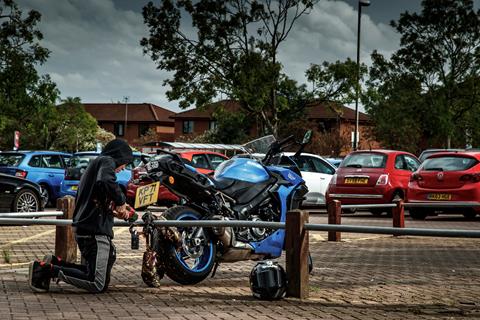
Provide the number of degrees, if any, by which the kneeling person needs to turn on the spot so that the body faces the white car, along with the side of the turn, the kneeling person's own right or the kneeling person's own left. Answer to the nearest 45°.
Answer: approximately 45° to the kneeling person's own left

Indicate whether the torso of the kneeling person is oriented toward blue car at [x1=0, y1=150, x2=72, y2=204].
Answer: no

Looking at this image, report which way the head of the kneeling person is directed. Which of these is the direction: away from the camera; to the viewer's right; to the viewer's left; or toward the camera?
to the viewer's right

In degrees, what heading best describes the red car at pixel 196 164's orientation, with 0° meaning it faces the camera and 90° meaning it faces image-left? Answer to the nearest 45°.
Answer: approximately 225°

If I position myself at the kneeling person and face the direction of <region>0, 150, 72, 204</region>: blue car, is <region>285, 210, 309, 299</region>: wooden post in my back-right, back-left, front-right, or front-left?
back-right

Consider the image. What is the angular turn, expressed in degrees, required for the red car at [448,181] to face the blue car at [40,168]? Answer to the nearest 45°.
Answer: approximately 135° to its left

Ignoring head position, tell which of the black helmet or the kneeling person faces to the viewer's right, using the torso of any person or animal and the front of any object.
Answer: the kneeling person

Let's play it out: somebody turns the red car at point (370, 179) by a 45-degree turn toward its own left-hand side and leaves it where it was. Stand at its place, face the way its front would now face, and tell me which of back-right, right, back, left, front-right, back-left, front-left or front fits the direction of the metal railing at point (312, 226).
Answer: back

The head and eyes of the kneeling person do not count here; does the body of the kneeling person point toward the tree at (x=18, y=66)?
no

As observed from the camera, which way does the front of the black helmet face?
facing the viewer

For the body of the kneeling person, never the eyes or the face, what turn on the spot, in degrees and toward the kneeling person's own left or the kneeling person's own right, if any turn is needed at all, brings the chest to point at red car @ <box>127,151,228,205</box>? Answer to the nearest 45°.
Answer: approximately 90° to the kneeling person's own left

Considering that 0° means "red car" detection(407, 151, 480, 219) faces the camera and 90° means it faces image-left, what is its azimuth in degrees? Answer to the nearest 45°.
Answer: approximately 225°

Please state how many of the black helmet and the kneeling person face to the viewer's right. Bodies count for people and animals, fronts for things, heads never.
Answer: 1

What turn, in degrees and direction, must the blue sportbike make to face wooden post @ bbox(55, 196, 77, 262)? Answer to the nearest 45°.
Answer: approximately 135° to its left
